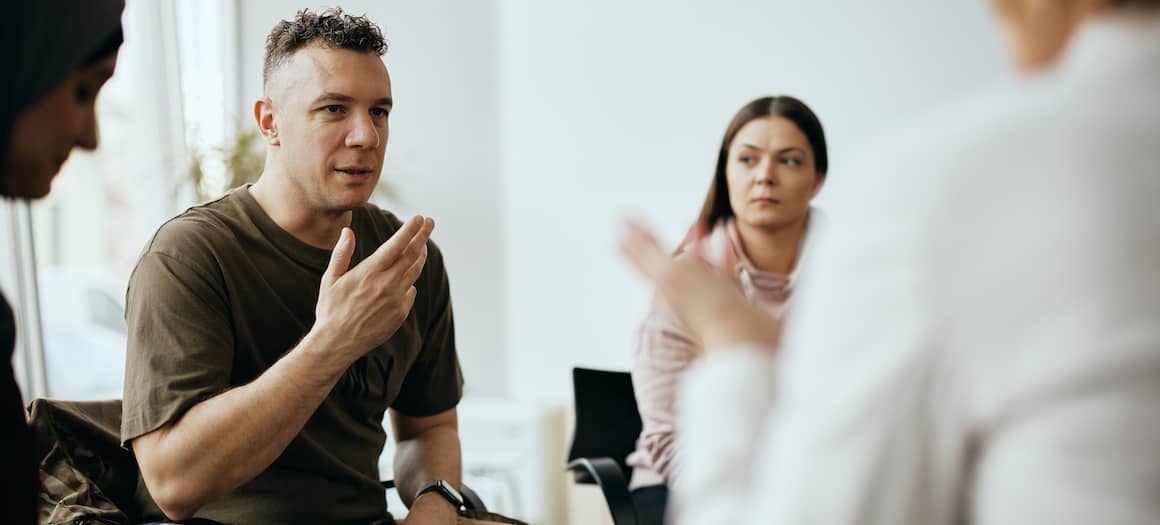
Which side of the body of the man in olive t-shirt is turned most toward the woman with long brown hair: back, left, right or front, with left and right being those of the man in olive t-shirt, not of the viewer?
left

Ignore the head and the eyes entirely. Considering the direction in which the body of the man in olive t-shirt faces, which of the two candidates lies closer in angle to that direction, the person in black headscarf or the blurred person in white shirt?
the blurred person in white shirt

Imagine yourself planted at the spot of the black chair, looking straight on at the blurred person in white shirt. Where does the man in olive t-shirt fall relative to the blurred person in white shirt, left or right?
right

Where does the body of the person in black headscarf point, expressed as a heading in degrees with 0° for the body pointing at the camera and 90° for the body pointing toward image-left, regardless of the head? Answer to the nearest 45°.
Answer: approximately 270°

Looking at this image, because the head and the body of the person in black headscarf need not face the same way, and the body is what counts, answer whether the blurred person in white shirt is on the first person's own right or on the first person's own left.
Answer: on the first person's own right

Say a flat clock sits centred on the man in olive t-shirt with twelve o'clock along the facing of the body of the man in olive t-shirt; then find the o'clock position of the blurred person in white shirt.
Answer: The blurred person in white shirt is roughly at 1 o'clock from the man in olive t-shirt.

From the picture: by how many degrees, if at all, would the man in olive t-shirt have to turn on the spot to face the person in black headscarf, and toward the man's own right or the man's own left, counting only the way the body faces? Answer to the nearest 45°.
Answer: approximately 90° to the man's own right

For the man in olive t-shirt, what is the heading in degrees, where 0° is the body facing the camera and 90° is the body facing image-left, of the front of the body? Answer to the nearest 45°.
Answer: approximately 315°
